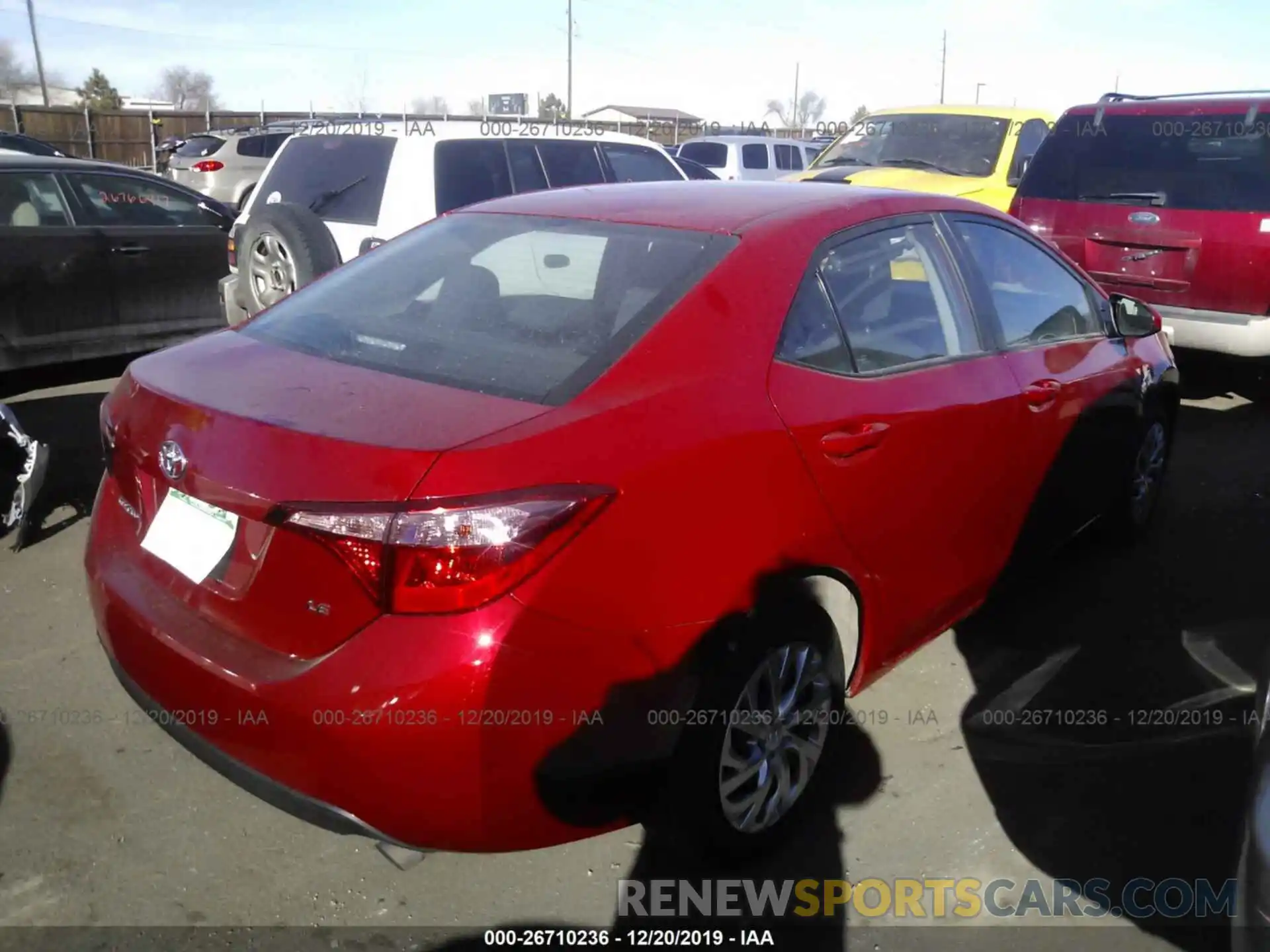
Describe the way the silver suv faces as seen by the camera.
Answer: facing away from the viewer and to the right of the viewer

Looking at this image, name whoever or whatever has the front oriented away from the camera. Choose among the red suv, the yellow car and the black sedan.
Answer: the red suv

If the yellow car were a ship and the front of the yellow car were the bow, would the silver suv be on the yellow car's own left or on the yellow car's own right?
on the yellow car's own right

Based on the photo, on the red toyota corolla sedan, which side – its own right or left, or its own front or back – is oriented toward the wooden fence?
left

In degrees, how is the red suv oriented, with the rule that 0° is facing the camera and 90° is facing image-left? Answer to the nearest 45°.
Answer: approximately 180°

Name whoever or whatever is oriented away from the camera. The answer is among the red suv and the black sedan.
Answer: the red suv

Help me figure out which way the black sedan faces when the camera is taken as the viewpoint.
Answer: facing to the right of the viewer

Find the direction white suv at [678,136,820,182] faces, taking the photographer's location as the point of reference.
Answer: facing away from the viewer and to the right of the viewer

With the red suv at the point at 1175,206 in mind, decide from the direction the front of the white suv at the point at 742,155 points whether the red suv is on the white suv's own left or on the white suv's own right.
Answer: on the white suv's own right
